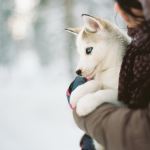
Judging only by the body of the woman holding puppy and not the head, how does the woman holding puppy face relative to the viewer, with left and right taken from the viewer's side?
facing to the left of the viewer

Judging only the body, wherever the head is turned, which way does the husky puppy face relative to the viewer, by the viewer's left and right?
facing to the left of the viewer
